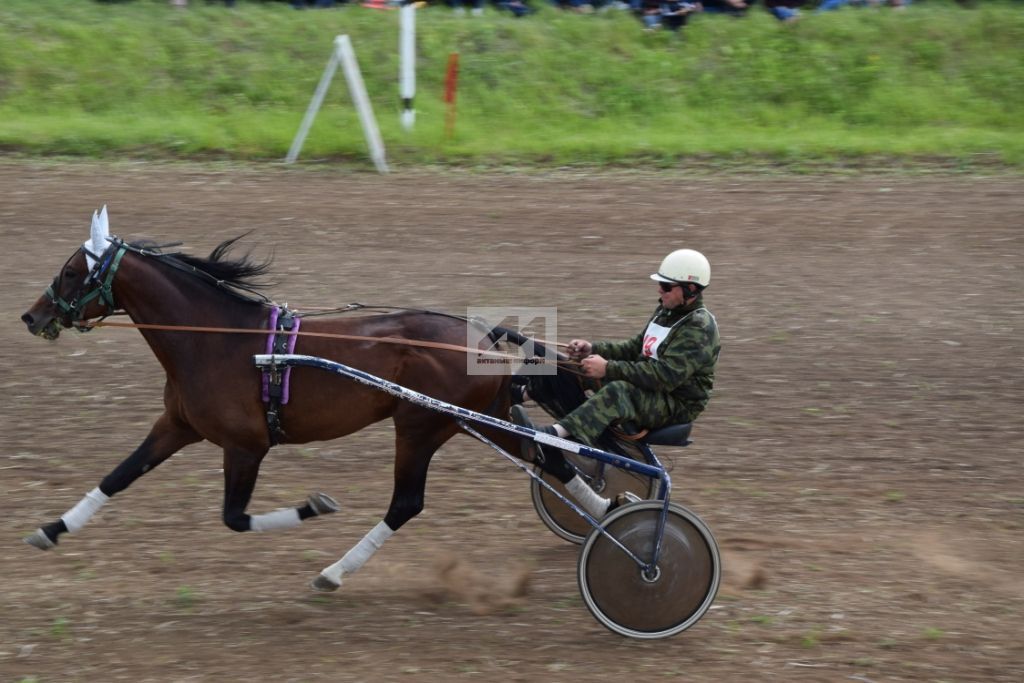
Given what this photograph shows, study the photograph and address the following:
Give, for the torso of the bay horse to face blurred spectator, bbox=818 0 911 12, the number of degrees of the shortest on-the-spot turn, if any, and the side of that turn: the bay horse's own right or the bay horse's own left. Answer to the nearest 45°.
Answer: approximately 135° to the bay horse's own right

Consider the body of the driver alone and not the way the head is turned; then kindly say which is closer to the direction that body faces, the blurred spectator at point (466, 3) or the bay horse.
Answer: the bay horse

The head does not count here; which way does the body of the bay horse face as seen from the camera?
to the viewer's left

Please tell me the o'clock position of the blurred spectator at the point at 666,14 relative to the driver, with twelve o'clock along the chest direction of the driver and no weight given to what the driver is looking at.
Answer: The blurred spectator is roughly at 3 o'clock from the driver.

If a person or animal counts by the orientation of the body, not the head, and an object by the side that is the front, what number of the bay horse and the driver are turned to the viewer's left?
2

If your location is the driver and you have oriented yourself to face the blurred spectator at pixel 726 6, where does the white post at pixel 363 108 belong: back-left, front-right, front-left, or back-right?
front-left

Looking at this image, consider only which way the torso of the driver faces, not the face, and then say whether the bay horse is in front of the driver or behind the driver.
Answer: in front

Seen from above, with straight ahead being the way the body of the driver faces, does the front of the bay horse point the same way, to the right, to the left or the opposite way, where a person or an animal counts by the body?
the same way

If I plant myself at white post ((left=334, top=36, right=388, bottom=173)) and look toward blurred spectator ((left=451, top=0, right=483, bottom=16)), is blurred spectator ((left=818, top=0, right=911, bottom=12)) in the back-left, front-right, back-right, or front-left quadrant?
front-right

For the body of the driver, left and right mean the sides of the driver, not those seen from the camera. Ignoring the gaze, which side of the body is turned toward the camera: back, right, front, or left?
left

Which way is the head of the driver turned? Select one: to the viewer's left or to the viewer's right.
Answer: to the viewer's left
